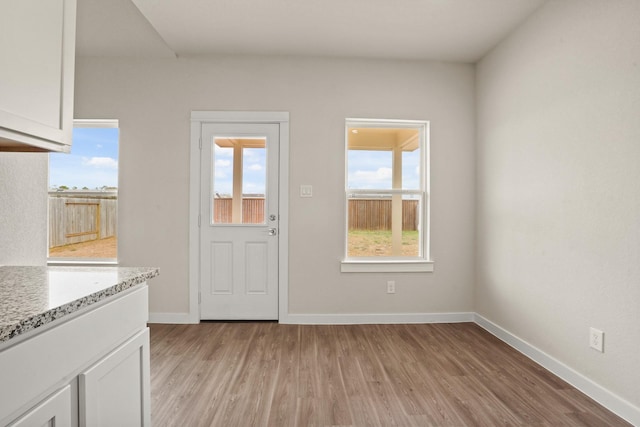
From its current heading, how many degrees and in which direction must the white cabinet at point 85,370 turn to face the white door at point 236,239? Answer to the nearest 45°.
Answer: approximately 90° to its left

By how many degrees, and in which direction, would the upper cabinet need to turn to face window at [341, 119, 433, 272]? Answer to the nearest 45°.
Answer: approximately 45° to its left

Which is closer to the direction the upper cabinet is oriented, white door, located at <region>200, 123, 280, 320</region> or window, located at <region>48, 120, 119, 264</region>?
the white door

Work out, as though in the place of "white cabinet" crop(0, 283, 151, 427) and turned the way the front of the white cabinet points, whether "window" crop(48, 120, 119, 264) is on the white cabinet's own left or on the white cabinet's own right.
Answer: on the white cabinet's own left

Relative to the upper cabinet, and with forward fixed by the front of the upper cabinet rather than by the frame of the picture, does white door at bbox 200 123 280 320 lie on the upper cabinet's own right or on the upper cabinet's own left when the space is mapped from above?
on the upper cabinet's own left

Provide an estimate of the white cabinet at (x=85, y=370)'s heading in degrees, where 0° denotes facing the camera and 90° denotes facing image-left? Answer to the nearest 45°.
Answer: approximately 315°

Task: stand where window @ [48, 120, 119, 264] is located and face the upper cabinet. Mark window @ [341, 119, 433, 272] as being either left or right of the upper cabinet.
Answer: left

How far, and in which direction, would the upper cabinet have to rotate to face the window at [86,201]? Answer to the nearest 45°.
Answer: approximately 135° to its left
